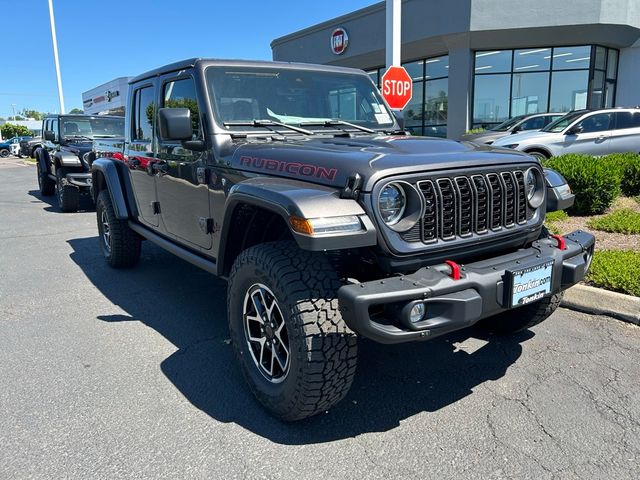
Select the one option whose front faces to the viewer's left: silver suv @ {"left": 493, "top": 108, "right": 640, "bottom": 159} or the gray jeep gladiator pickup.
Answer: the silver suv

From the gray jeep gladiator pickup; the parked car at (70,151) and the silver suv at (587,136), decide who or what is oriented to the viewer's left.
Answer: the silver suv

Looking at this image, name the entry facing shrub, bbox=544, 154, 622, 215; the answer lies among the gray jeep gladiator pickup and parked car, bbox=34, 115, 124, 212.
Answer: the parked car

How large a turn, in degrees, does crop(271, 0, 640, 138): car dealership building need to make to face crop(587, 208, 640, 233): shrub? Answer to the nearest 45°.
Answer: approximately 45° to its left

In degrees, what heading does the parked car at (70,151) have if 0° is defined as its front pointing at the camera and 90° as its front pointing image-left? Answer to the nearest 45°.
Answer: approximately 315°

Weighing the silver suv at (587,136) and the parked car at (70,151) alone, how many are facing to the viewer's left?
1

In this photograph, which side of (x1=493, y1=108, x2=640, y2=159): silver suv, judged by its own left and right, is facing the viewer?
left

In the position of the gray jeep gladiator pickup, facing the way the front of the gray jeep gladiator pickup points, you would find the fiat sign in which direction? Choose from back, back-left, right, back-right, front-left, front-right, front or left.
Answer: back-left

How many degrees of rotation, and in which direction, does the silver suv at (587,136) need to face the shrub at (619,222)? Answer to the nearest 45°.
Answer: approximately 90° to its left

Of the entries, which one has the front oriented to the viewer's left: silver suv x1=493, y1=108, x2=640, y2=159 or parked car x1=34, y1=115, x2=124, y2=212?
the silver suv

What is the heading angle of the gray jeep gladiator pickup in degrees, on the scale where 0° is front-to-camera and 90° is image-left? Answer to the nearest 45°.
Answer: approximately 315°

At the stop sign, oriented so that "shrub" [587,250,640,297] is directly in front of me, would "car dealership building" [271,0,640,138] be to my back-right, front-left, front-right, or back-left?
back-left

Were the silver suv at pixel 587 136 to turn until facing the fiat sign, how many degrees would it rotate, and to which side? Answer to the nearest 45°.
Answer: approximately 45° to its right

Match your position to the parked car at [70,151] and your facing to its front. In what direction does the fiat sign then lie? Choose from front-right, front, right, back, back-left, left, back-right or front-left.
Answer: left
